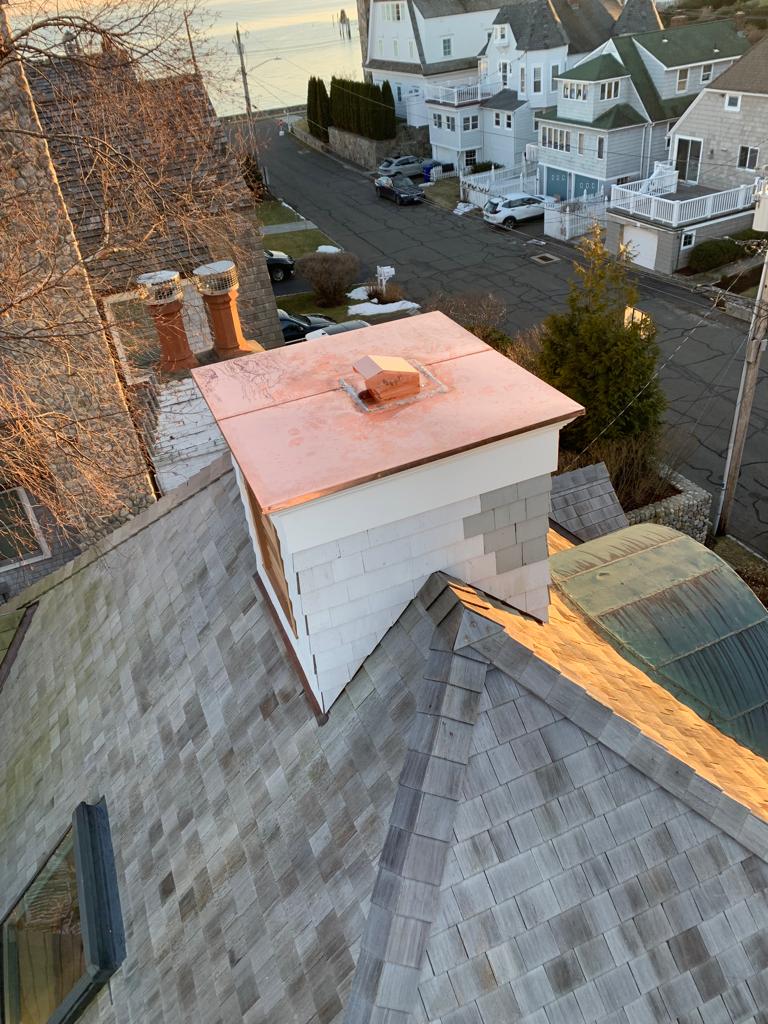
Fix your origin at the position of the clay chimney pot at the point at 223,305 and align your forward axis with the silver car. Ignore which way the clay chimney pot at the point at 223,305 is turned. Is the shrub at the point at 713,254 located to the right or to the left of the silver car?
right

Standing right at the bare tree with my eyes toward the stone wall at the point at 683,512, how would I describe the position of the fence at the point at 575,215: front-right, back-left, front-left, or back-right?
front-left

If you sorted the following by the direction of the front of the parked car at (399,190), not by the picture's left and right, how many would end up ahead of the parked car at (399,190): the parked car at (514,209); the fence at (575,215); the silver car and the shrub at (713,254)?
3

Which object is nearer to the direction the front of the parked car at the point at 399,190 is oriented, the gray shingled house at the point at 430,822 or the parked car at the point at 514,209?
the parked car

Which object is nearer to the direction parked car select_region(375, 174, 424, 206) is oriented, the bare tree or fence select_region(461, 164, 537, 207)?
the fence

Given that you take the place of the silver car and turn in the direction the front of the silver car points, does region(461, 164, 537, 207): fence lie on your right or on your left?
on your left

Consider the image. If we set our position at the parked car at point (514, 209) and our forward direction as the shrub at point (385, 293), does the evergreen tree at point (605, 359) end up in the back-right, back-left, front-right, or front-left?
front-left

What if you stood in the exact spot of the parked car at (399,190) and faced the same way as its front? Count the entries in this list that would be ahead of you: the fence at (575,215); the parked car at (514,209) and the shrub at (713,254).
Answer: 3

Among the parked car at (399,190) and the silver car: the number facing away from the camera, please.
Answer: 0
